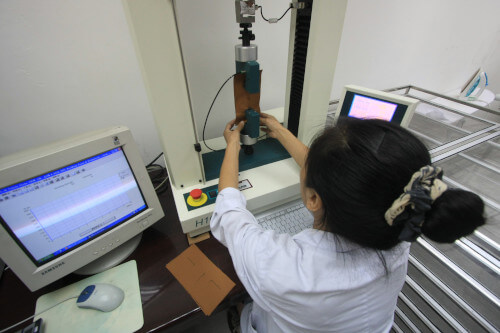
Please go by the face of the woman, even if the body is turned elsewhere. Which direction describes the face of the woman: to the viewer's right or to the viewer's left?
to the viewer's left

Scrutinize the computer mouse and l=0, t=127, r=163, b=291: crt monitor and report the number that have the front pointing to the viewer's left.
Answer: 1

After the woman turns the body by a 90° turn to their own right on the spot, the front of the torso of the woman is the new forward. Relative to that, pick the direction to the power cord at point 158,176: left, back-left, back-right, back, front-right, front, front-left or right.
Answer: back-left

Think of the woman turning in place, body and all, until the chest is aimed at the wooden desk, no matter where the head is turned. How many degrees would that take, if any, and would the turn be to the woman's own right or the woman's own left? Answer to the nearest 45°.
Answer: approximately 90° to the woman's own left

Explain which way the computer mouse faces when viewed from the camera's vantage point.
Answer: facing to the left of the viewer

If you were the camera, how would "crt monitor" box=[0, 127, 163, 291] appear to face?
facing the viewer and to the right of the viewer

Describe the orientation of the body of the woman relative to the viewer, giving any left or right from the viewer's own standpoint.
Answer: facing away from the viewer and to the left of the viewer

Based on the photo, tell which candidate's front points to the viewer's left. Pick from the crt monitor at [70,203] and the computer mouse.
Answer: the computer mouse
